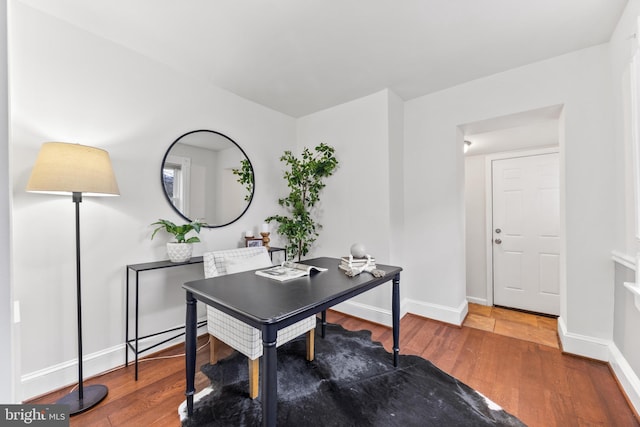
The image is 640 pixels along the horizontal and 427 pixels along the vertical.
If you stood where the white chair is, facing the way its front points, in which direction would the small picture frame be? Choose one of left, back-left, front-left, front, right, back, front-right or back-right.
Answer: back-left

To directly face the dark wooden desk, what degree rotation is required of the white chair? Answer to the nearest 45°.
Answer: approximately 45° to its right

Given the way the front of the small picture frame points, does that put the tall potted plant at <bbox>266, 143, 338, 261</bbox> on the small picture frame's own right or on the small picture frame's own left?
on the small picture frame's own left

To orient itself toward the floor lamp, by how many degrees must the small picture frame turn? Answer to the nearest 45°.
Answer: approximately 90° to its right

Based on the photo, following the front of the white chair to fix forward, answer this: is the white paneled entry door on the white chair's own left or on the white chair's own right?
on the white chair's own left

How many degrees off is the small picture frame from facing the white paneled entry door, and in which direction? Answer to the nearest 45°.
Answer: approximately 45° to its left

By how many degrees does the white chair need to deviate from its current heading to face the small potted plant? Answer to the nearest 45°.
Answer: approximately 180°

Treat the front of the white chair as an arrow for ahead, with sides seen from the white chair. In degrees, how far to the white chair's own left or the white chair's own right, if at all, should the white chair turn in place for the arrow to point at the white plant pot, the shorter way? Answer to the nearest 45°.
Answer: approximately 180°

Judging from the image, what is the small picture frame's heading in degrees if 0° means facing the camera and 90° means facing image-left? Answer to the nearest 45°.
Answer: approximately 315°
